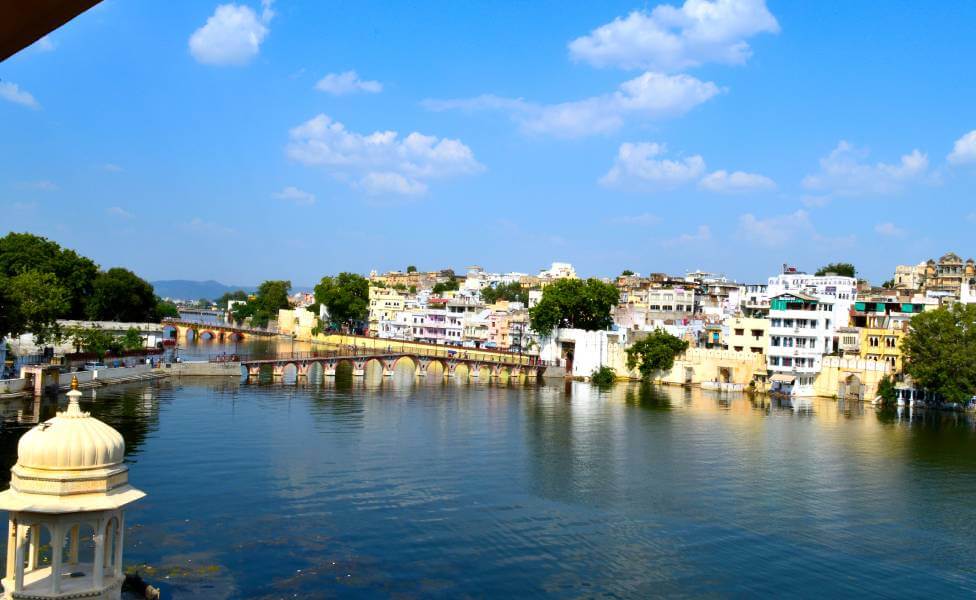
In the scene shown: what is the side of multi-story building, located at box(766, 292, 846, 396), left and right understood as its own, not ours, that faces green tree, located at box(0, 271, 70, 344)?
front

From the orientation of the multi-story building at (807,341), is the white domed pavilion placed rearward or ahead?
ahead

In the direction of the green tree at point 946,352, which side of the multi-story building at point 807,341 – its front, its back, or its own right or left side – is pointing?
left

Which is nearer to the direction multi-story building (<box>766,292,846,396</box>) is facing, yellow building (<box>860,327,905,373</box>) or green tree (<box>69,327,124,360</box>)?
the green tree

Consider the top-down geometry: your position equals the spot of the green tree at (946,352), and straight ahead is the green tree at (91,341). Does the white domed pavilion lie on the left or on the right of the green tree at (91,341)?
left

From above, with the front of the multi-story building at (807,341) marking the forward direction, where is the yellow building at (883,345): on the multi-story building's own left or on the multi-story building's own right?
on the multi-story building's own left

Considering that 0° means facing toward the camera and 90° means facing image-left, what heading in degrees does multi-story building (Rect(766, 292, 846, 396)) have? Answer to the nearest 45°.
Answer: approximately 45°
